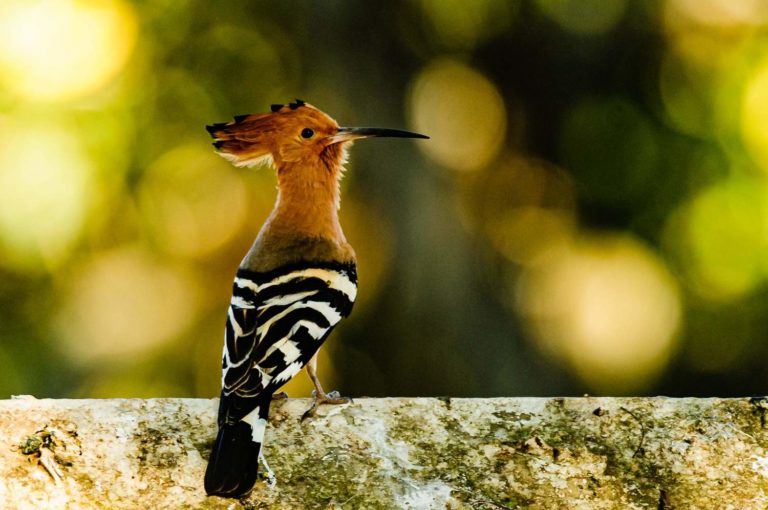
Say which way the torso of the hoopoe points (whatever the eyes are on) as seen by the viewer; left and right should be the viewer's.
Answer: facing away from the viewer and to the right of the viewer
